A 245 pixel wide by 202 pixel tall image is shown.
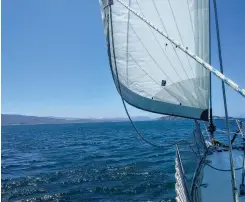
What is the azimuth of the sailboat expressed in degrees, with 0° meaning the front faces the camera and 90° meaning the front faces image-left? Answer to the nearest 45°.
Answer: approximately 180°
